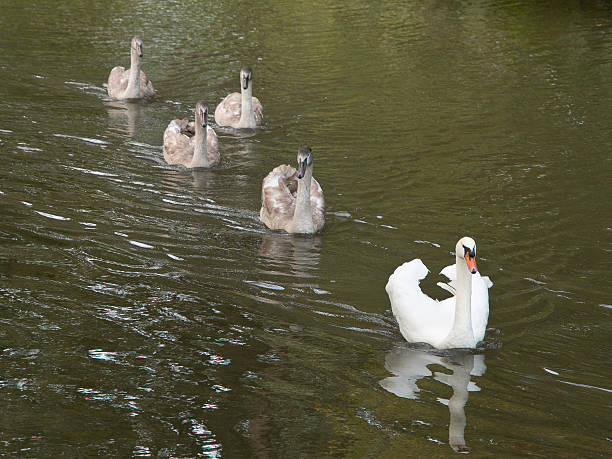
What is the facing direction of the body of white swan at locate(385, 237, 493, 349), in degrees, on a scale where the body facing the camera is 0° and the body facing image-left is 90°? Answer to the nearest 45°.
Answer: approximately 315°
